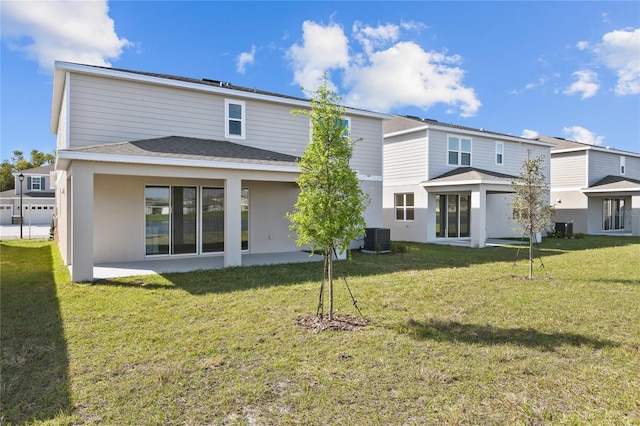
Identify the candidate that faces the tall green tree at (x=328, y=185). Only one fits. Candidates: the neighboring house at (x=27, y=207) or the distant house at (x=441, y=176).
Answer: the neighboring house

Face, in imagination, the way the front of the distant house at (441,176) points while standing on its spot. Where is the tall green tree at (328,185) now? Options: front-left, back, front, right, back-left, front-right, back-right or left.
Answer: back-left

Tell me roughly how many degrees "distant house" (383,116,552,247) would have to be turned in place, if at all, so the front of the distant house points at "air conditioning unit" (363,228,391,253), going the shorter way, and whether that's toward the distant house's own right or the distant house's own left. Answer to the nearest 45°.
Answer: approximately 135° to the distant house's own left

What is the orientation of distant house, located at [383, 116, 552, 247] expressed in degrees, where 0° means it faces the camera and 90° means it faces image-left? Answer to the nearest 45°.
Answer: approximately 135°

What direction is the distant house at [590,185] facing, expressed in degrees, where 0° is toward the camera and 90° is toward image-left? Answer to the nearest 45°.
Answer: approximately 135°

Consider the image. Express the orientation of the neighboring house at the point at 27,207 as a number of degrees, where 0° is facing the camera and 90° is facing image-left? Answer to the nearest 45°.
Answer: approximately 0°

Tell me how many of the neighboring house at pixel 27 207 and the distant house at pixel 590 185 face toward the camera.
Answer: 1

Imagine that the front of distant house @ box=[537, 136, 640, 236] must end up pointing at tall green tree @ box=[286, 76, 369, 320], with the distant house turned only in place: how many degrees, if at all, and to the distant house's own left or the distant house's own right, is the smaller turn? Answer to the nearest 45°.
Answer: approximately 135° to the distant house's own left
